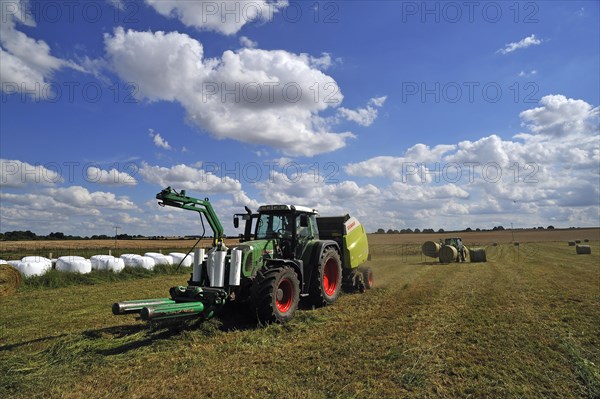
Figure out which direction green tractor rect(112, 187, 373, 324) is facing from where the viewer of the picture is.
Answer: facing the viewer and to the left of the viewer

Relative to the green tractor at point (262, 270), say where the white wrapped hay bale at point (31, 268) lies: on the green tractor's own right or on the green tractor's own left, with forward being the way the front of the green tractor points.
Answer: on the green tractor's own right

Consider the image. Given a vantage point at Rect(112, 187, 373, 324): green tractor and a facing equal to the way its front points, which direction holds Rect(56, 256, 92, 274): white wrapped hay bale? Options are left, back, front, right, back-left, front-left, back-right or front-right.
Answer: right

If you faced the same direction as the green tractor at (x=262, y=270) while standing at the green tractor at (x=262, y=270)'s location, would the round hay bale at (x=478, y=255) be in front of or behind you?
behind

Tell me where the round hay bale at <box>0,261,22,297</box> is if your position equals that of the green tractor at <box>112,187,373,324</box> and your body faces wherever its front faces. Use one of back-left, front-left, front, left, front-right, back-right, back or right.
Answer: right

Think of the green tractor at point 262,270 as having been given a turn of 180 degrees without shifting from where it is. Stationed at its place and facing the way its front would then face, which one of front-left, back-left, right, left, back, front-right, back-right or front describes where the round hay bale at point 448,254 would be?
front

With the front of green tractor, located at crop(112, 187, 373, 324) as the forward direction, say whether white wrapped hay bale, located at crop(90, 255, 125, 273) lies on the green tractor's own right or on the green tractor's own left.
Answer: on the green tractor's own right

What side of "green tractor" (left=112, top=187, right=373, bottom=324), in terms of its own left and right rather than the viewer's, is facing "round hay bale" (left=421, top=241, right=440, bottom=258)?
back
